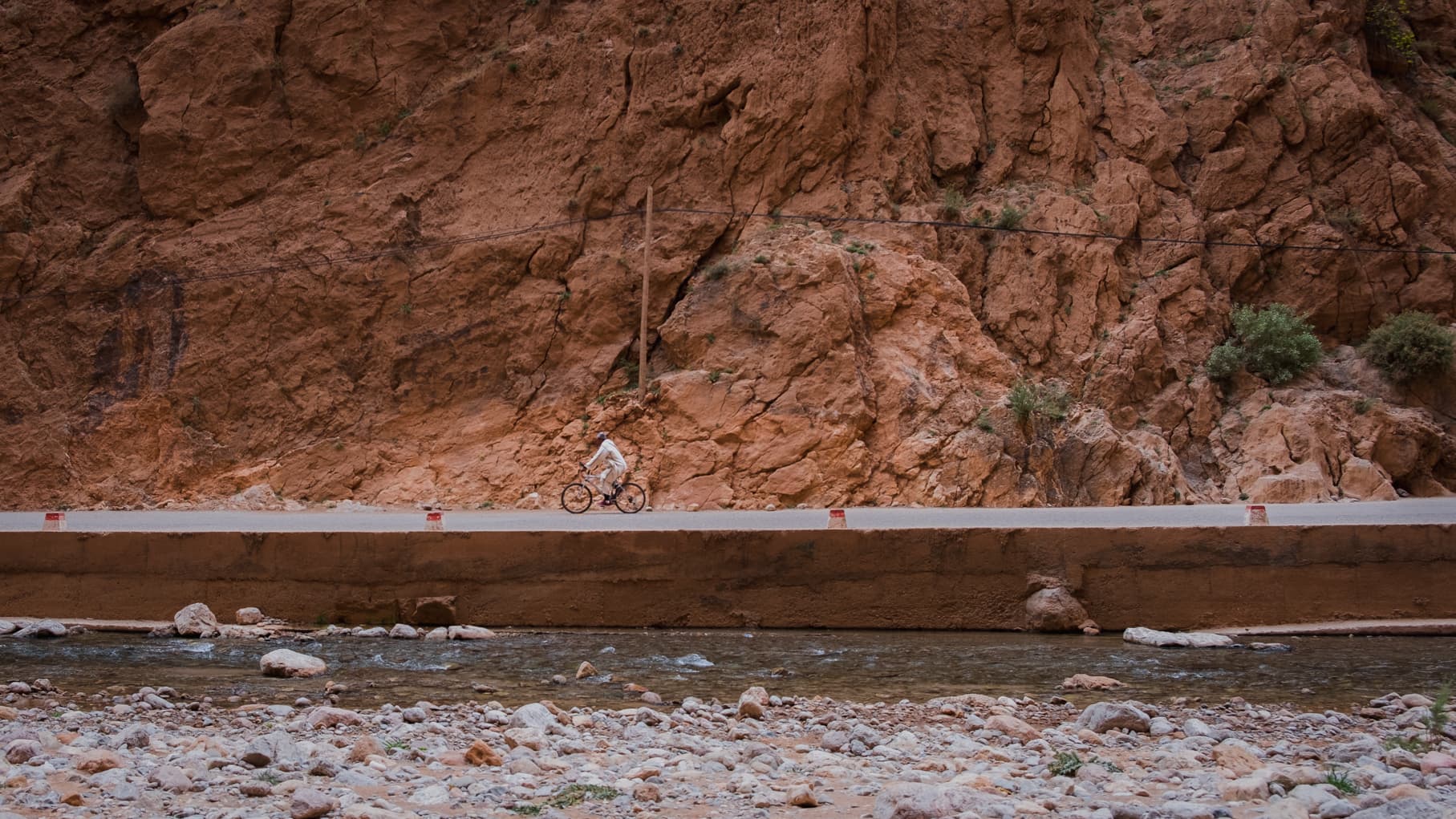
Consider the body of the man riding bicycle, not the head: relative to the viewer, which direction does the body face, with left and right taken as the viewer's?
facing to the left of the viewer

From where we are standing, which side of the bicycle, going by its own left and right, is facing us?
left

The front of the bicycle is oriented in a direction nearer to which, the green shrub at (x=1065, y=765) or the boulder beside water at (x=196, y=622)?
the boulder beside water

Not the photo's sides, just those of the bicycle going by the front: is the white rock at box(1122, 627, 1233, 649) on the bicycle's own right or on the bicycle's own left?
on the bicycle's own left

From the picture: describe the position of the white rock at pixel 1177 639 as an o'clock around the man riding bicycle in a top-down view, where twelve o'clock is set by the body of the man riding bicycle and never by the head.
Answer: The white rock is roughly at 8 o'clock from the man riding bicycle.

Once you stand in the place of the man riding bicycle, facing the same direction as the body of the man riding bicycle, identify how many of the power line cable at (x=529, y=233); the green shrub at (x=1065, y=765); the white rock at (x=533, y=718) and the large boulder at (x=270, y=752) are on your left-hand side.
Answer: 3
